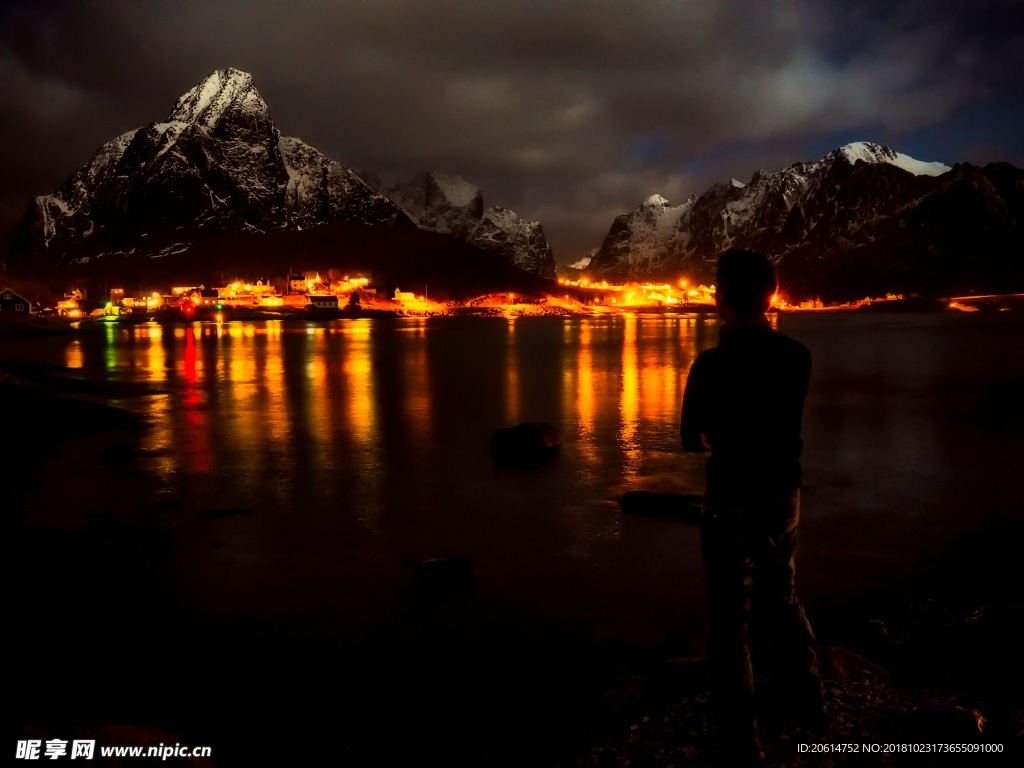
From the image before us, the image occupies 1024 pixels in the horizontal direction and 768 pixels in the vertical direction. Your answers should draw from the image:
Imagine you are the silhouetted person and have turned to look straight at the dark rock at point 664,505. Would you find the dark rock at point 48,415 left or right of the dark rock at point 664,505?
left

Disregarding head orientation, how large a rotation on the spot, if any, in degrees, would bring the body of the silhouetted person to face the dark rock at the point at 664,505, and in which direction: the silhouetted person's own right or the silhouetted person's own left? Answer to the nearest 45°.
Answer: approximately 45° to the silhouetted person's own right

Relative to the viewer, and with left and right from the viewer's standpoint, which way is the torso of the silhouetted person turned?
facing away from the viewer and to the left of the viewer

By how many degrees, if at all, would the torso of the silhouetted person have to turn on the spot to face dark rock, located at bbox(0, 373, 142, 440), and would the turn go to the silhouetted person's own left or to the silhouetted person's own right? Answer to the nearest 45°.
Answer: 0° — they already face it

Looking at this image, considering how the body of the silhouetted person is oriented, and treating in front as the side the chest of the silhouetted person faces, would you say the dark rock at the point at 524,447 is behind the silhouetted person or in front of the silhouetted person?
in front
